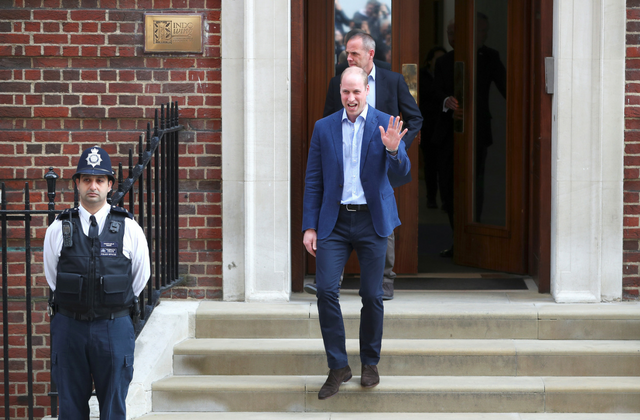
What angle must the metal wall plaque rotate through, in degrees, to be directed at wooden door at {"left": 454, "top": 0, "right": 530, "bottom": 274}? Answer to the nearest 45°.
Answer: approximately 90° to its left

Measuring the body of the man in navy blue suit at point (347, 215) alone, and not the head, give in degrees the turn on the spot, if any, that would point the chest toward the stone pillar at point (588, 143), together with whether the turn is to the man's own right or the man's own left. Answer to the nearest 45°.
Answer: approximately 135° to the man's own left

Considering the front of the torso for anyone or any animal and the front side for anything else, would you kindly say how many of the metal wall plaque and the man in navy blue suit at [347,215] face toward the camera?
2

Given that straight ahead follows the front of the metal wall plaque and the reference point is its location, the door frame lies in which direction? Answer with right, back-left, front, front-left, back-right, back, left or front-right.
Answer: left

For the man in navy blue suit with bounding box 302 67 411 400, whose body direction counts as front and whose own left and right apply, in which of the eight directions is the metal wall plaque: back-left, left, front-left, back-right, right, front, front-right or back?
back-right

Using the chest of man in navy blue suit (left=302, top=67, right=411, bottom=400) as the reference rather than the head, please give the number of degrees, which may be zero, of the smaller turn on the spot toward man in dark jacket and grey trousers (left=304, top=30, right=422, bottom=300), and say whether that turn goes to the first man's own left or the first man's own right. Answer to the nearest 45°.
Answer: approximately 180°

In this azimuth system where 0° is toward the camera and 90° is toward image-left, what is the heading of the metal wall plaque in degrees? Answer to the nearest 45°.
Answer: approximately 0°

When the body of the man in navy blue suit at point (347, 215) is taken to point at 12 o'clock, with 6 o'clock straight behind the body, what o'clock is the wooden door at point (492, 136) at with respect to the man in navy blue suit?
The wooden door is roughly at 7 o'clock from the man in navy blue suit.
